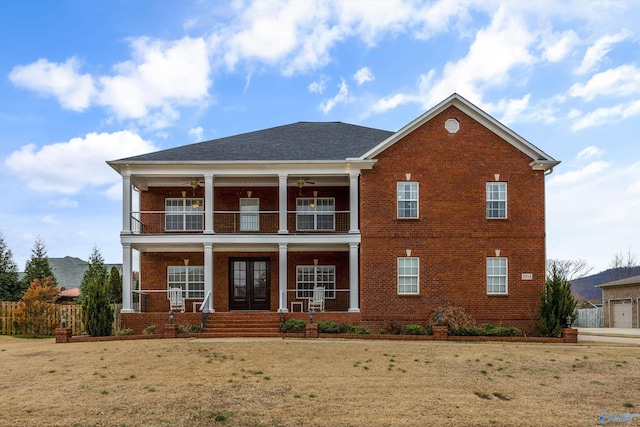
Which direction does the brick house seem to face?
toward the camera

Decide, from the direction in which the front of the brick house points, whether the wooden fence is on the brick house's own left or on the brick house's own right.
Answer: on the brick house's own right

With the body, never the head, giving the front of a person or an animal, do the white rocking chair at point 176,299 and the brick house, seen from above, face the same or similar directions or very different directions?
same or similar directions

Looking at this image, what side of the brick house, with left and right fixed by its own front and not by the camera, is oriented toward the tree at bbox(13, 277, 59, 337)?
right

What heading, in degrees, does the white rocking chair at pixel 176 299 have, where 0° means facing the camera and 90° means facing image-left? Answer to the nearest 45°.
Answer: approximately 0°

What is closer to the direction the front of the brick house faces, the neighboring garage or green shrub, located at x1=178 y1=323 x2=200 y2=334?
the green shrub

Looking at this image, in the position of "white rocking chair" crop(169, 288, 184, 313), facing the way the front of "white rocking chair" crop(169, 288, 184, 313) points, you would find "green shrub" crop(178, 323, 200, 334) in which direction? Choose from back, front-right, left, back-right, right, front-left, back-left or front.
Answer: front

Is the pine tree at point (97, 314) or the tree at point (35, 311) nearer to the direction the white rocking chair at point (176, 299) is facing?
the pine tree

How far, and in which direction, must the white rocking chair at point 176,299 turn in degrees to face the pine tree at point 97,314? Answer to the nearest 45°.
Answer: approximately 45° to its right
